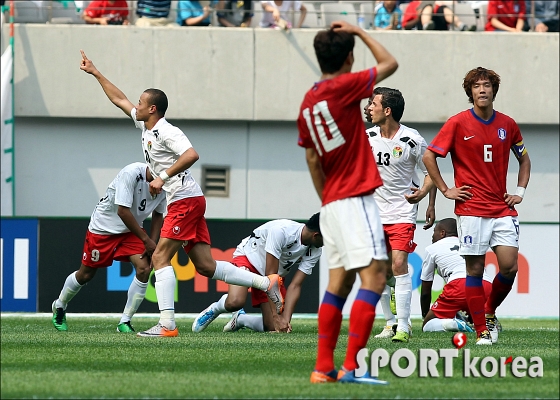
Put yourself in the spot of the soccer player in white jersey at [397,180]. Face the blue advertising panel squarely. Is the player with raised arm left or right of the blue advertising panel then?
left

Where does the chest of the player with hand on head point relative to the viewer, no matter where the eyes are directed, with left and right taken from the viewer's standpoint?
facing away from the viewer and to the right of the viewer

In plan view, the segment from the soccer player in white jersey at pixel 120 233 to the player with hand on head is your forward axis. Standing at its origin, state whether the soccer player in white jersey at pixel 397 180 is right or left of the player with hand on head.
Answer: left

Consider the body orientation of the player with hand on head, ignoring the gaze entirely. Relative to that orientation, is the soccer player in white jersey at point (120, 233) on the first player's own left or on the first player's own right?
on the first player's own left
